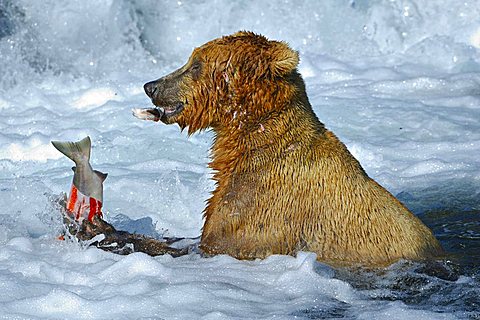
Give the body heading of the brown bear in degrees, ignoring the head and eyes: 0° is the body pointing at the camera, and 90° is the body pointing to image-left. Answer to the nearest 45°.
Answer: approximately 90°

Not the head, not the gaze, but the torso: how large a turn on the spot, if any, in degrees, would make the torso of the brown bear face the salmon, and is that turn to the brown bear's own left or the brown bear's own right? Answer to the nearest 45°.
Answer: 0° — it already faces it
